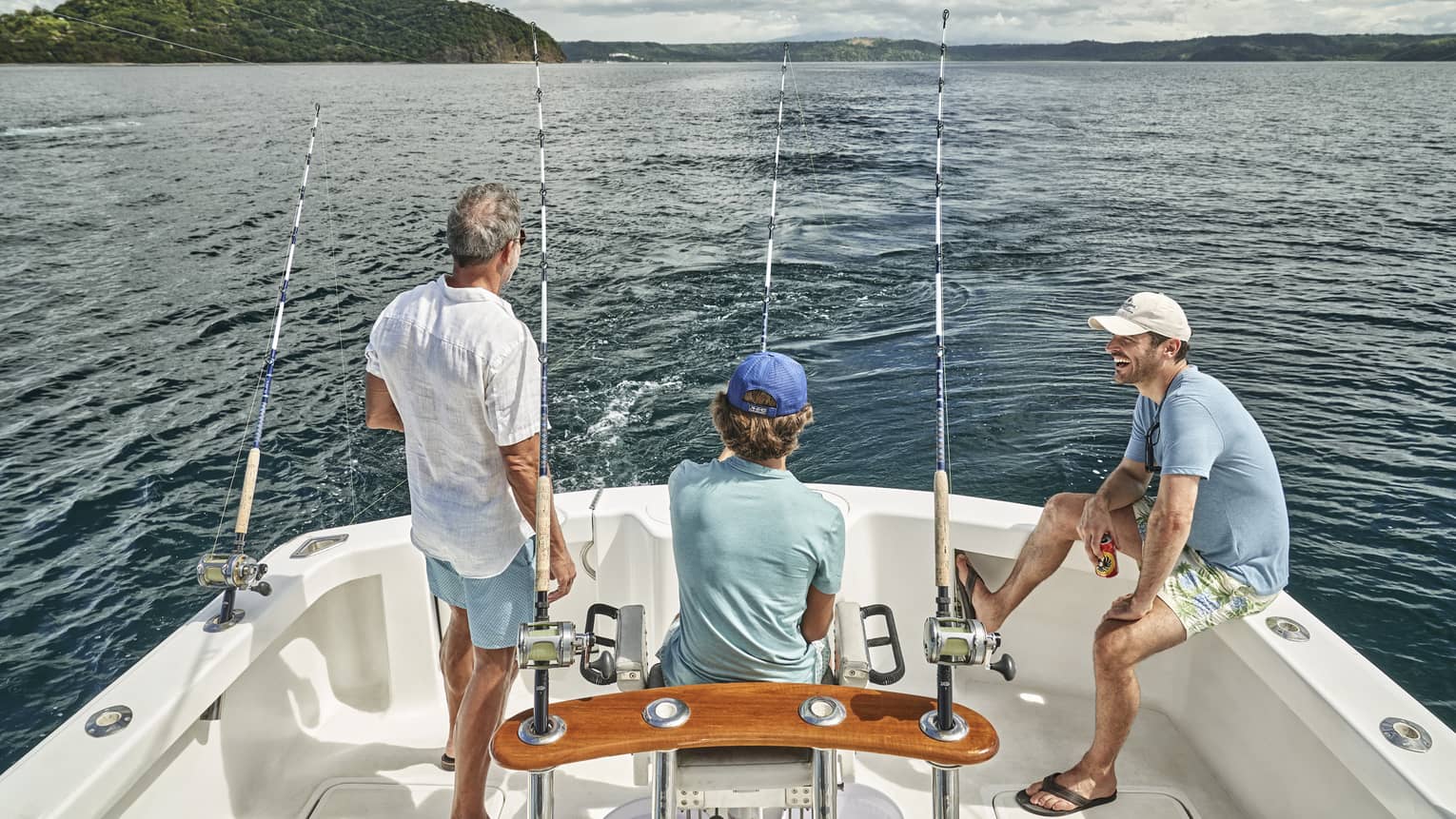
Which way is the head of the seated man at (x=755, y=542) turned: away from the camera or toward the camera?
away from the camera

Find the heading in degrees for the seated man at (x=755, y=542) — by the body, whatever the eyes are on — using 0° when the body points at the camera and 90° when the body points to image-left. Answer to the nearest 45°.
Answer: approximately 180°

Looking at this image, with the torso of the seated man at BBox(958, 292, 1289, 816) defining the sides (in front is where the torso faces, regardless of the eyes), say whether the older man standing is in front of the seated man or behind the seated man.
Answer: in front

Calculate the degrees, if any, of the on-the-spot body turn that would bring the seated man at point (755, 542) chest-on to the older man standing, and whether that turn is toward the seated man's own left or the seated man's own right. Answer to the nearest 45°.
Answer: approximately 45° to the seated man's own left

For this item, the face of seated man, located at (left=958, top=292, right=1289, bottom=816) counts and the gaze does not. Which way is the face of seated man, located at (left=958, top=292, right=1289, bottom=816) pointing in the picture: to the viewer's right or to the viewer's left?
to the viewer's left

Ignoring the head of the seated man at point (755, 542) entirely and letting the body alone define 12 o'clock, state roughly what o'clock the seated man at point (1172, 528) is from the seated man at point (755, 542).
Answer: the seated man at point (1172, 528) is roughly at 2 o'clock from the seated man at point (755, 542).

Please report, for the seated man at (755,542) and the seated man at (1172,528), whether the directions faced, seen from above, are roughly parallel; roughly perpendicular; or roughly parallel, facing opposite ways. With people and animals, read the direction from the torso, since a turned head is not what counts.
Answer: roughly perpendicular

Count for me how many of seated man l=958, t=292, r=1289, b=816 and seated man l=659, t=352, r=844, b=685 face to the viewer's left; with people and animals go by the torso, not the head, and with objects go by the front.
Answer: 1

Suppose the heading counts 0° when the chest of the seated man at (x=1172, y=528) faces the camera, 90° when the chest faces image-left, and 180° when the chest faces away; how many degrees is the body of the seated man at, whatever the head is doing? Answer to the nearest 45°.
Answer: approximately 90°

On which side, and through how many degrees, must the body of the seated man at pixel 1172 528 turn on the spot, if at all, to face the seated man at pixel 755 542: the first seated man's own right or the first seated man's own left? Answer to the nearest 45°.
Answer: approximately 45° to the first seated man's own left
